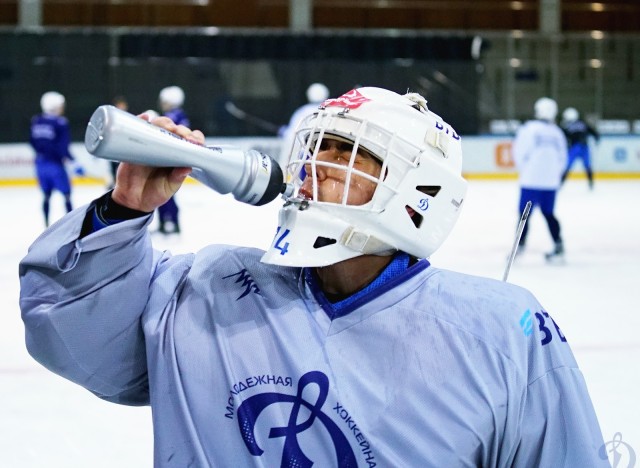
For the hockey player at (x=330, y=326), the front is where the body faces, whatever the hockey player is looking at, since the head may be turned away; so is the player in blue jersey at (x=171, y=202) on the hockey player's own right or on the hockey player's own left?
on the hockey player's own right

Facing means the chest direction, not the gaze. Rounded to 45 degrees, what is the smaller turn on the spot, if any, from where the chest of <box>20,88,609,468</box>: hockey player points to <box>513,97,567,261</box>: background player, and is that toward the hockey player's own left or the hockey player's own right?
approximately 135° to the hockey player's own right

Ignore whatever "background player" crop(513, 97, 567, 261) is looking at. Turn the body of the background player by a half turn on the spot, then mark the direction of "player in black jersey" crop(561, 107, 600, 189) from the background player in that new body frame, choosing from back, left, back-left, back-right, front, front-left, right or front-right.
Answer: back-left

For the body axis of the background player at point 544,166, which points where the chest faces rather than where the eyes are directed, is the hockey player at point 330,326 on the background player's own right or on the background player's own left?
on the background player's own left

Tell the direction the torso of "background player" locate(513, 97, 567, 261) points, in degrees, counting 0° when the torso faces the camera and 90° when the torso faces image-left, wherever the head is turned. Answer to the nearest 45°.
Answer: approximately 135°

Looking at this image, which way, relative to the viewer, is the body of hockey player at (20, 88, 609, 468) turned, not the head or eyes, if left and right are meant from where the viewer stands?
facing the viewer and to the left of the viewer

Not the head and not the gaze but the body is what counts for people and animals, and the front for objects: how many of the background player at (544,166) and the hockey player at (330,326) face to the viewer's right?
0

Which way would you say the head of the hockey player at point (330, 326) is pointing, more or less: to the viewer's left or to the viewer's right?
to the viewer's left

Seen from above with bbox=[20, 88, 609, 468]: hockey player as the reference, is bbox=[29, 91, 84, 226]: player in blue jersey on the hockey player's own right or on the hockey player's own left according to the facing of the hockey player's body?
on the hockey player's own right

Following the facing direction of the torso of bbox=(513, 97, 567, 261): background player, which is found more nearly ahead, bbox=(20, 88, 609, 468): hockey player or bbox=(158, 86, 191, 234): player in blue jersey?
the player in blue jersey

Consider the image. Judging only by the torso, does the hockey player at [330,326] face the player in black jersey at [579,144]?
no
